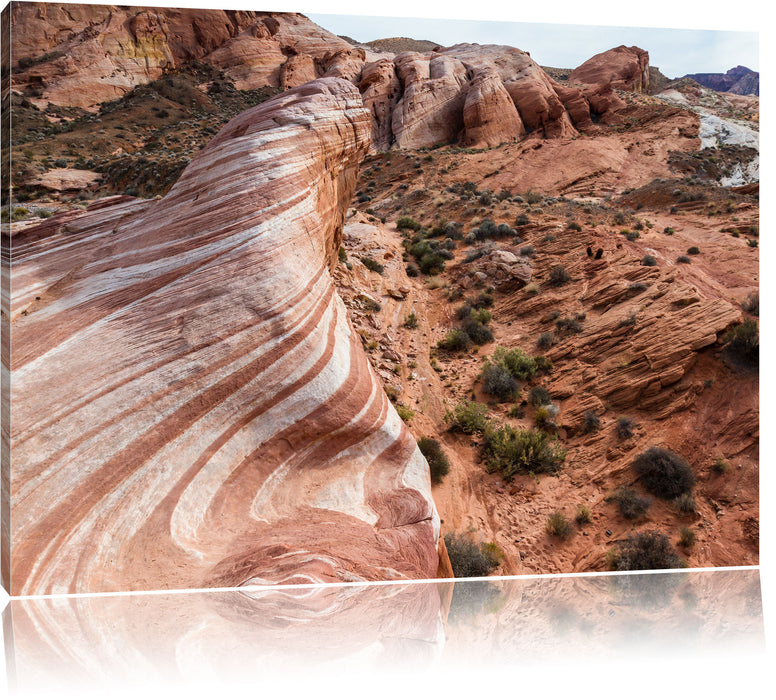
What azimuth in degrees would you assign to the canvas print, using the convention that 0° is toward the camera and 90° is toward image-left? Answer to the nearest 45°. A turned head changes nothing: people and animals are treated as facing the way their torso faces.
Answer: approximately 315°
